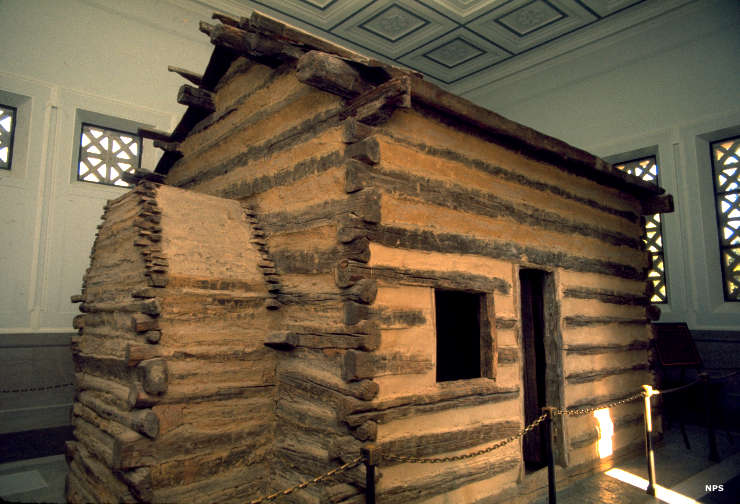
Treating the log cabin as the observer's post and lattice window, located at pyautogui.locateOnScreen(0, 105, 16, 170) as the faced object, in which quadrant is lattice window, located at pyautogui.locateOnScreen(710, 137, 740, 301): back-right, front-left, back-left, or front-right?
back-right

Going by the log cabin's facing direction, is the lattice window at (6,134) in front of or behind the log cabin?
behind

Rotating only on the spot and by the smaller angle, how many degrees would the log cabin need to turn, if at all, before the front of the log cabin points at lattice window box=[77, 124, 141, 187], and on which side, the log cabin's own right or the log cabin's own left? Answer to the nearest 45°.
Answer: approximately 180°

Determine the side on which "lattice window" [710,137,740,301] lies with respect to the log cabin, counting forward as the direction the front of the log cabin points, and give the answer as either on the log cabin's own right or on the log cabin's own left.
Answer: on the log cabin's own left

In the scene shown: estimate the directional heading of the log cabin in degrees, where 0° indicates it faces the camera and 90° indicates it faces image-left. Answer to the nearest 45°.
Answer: approximately 315°

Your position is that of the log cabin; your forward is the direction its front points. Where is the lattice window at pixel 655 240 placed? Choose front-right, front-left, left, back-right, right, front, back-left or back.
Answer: left

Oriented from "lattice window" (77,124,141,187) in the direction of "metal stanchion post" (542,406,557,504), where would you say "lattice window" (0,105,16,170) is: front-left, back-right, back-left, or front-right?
back-right
